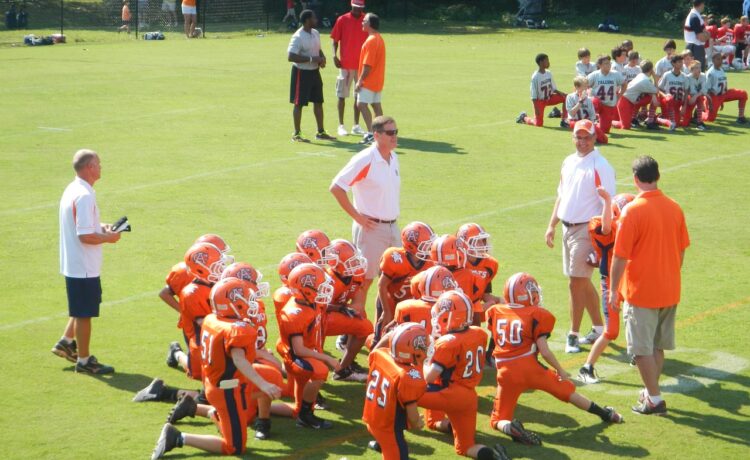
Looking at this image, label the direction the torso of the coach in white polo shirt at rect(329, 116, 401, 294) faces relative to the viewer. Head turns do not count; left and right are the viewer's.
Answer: facing the viewer and to the right of the viewer

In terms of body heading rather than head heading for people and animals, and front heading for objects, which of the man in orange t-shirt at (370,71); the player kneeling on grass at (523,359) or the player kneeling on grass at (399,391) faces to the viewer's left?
the man in orange t-shirt

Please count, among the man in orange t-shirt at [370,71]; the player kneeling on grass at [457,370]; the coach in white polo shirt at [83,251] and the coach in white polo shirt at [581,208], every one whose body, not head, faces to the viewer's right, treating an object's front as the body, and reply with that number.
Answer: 1

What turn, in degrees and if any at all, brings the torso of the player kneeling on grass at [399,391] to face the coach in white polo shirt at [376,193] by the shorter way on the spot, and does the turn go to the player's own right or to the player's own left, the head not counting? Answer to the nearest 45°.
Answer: approximately 45° to the player's own left

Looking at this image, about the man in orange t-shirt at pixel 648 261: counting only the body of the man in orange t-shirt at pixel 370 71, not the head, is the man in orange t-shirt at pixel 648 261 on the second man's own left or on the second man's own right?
on the second man's own left

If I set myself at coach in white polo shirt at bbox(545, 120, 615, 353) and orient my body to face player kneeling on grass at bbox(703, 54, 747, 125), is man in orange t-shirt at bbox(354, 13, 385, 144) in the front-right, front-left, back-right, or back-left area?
front-left

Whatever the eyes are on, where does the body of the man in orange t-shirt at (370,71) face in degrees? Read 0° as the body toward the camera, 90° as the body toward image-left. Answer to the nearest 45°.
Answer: approximately 90°

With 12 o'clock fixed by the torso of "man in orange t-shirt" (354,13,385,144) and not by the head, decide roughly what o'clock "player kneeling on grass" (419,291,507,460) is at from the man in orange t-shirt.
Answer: The player kneeling on grass is roughly at 9 o'clock from the man in orange t-shirt.

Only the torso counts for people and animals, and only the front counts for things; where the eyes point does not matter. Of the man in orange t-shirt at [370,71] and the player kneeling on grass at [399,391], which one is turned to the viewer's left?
the man in orange t-shirt

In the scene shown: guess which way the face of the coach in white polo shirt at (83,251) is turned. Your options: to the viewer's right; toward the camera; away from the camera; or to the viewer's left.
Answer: to the viewer's right

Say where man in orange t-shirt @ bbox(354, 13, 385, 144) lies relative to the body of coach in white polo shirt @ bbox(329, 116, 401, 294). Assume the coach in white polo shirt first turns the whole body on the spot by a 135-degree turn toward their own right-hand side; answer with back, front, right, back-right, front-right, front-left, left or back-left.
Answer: right
